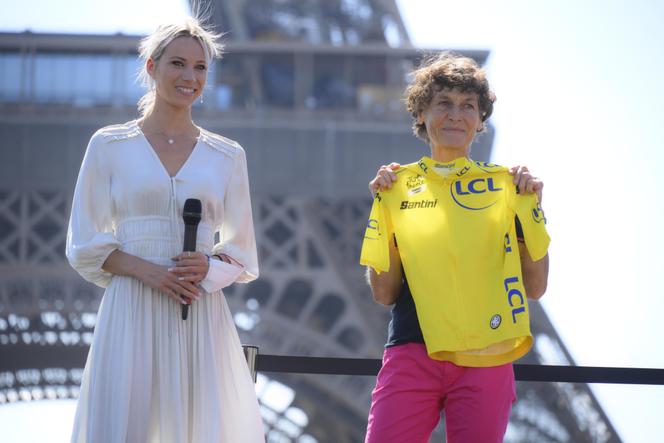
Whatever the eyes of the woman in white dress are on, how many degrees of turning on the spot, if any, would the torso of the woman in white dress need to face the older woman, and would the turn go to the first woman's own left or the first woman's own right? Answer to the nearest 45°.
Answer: approximately 90° to the first woman's own left

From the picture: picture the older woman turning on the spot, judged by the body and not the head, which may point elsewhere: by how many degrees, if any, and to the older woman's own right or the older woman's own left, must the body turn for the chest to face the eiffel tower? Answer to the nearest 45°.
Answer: approximately 180°

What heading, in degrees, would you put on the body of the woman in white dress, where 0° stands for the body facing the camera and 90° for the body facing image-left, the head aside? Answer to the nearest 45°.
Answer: approximately 0°

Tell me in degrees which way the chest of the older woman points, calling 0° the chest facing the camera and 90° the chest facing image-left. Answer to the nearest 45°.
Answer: approximately 0°

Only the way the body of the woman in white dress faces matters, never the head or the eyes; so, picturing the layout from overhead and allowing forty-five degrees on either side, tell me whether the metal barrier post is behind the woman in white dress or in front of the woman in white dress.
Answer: behind

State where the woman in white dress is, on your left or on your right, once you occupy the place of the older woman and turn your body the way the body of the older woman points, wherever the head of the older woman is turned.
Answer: on your right

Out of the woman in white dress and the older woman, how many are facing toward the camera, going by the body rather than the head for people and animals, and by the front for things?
2

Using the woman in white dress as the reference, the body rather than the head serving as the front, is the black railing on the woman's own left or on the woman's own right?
on the woman's own left

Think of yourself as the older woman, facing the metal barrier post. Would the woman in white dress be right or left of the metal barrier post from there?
left

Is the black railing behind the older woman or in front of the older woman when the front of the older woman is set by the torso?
behind
